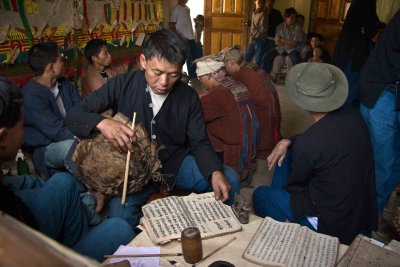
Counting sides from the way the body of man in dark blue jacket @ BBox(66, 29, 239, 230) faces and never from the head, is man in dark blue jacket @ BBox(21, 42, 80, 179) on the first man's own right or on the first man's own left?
on the first man's own right

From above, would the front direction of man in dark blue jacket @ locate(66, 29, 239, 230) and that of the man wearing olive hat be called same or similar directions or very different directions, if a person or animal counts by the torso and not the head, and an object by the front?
very different directions

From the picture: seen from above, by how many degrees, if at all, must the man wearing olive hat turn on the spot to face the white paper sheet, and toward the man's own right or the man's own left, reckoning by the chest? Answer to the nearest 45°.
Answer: approximately 90° to the man's own left

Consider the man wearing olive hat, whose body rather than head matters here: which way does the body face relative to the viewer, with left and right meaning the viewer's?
facing away from the viewer and to the left of the viewer

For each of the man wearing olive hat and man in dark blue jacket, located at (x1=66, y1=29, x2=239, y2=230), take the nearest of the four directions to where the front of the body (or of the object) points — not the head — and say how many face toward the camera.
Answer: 1

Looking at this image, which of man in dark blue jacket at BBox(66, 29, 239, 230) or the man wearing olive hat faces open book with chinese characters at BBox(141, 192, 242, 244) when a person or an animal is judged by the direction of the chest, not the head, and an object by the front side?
the man in dark blue jacket

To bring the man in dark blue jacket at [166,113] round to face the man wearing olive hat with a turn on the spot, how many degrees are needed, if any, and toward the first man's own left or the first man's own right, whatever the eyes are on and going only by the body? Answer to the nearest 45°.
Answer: approximately 45° to the first man's own left

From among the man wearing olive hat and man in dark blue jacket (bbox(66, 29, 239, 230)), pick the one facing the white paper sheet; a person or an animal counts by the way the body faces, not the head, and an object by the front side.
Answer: the man in dark blue jacket

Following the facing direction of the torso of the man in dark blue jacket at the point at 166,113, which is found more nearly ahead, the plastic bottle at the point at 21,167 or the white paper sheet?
the white paper sheet

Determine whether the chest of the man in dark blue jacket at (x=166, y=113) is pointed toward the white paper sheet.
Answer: yes
